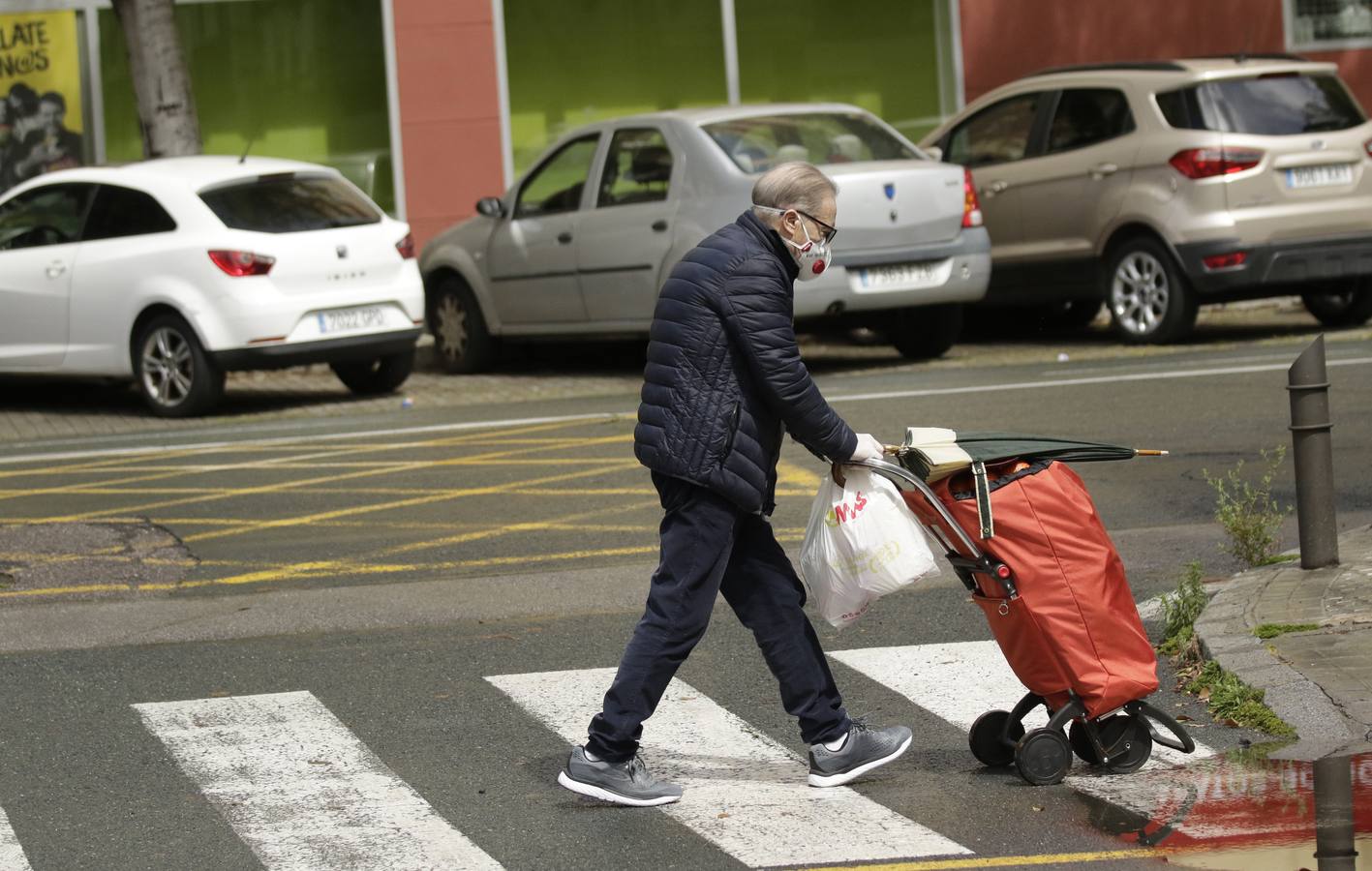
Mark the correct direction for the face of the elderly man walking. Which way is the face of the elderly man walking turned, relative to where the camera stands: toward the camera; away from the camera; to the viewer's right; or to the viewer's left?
to the viewer's right

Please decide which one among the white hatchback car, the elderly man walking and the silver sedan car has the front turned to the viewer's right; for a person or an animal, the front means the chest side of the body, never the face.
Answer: the elderly man walking

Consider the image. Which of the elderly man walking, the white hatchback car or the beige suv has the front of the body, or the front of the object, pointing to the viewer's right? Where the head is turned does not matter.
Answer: the elderly man walking

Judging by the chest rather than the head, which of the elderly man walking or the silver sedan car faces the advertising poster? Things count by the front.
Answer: the silver sedan car

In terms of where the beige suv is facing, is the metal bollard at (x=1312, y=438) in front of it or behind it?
behind

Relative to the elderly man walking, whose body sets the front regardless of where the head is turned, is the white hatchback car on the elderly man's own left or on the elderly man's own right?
on the elderly man's own left

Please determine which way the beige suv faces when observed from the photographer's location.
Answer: facing away from the viewer and to the left of the viewer

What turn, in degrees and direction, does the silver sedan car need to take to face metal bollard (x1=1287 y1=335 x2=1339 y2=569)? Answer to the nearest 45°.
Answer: approximately 135° to its left

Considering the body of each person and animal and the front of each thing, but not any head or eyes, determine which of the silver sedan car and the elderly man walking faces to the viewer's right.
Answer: the elderly man walking

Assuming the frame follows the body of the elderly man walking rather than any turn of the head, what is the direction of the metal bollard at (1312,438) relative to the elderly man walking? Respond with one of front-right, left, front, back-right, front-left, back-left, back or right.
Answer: front-left

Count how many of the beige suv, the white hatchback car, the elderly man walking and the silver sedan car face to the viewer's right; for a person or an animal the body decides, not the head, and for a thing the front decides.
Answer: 1

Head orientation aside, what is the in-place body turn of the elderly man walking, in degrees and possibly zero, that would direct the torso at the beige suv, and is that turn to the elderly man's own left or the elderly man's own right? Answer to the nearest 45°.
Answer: approximately 90° to the elderly man's own left

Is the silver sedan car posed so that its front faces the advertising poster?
yes

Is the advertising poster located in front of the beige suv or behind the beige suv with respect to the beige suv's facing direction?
in front

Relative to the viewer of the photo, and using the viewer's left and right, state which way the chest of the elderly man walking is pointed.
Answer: facing to the right of the viewer

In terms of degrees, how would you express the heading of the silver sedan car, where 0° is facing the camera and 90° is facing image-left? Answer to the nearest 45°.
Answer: approximately 135°
